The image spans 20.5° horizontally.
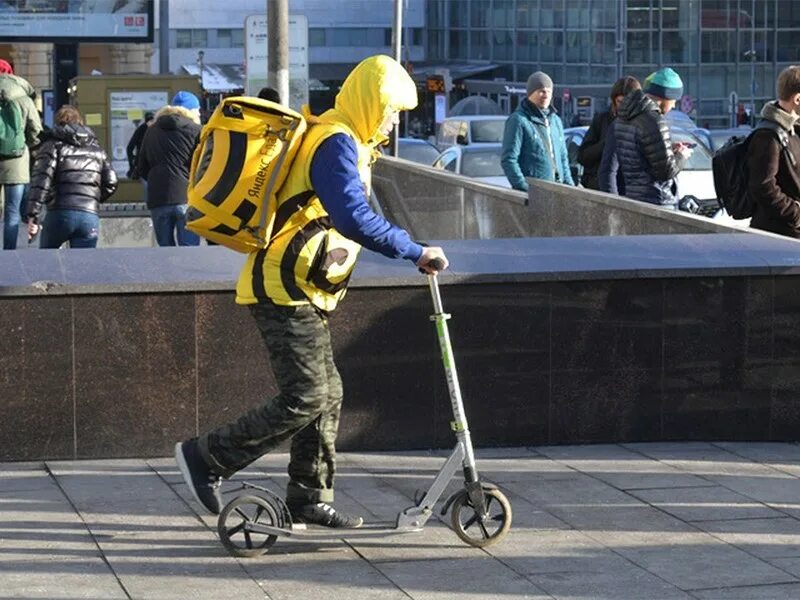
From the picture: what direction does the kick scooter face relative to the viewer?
to the viewer's right

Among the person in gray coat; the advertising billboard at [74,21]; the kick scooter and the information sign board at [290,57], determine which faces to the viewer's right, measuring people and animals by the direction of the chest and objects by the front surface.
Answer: the kick scooter

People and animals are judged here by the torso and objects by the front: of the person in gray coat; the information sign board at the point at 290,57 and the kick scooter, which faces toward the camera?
the information sign board

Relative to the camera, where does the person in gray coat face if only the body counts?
away from the camera

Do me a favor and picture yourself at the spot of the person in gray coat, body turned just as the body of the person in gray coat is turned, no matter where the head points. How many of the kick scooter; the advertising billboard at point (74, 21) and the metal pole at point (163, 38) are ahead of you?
2

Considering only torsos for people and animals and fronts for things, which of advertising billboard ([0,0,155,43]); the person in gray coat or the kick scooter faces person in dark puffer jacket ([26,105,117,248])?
the advertising billboard

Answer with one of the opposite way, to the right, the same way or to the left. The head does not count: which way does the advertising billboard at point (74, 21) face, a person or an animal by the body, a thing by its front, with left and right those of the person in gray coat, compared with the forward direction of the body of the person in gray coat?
the opposite way

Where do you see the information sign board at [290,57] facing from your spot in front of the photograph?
facing the viewer

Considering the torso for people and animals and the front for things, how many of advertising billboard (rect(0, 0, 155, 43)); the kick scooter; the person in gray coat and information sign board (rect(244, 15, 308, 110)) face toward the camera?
2

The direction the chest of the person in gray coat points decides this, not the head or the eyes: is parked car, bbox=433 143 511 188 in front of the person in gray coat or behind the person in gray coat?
in front

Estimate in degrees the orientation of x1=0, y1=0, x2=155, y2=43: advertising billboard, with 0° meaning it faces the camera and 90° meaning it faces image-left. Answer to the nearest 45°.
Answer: approximately 0°

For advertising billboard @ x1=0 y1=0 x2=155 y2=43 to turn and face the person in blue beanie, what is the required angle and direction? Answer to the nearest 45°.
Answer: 0° — it already faces them

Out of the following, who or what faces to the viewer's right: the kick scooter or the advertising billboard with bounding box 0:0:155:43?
the kick scooter

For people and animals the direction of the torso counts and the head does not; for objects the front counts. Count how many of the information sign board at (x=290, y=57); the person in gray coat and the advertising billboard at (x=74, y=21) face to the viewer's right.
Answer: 0

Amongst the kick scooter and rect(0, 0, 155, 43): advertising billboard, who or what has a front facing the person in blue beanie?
the advertising billboard

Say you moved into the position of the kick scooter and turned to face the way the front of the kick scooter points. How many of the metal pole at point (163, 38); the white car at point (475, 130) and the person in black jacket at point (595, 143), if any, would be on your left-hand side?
3
